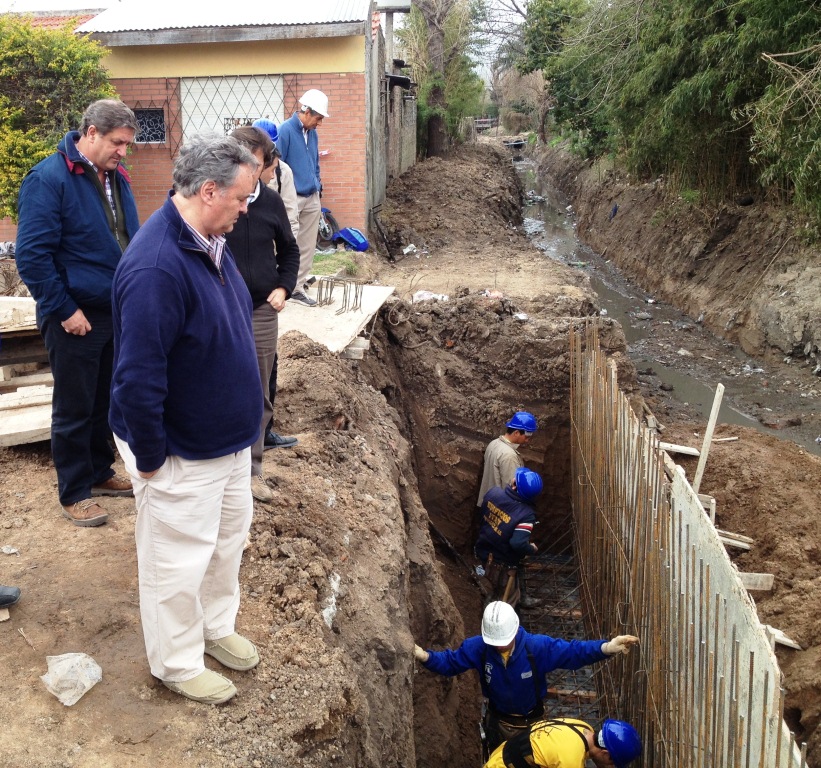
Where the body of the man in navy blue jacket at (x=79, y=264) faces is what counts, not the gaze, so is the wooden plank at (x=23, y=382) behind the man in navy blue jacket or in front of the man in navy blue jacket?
behind

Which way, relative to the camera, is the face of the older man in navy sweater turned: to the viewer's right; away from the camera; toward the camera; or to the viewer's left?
to the viewer's right

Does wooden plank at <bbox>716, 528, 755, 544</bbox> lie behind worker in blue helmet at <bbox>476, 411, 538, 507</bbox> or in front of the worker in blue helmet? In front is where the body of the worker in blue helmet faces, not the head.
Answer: in front

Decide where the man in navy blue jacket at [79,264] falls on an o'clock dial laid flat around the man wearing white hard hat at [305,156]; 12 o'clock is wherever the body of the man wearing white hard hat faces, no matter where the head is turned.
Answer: The man in navy blue jacket is roughly at 2 o'clock from the man wearing white hard hat.

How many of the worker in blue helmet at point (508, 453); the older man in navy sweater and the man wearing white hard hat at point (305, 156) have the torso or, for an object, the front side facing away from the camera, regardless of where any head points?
0

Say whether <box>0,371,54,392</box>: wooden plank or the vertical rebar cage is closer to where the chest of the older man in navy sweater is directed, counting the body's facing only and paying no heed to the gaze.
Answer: the vertical rebar cage

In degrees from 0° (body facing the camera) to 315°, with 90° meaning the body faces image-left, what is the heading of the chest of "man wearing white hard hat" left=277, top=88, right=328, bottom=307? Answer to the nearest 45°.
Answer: approximately 315°

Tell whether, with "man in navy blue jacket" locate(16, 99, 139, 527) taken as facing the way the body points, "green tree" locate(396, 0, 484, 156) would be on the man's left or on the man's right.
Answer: on the man's left

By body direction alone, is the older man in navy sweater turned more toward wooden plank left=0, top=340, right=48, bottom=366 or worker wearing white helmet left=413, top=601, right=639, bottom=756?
the worker wearing white helmet
